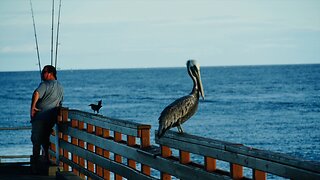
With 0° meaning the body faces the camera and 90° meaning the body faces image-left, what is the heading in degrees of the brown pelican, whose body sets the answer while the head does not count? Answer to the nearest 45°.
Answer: approximately 270°
